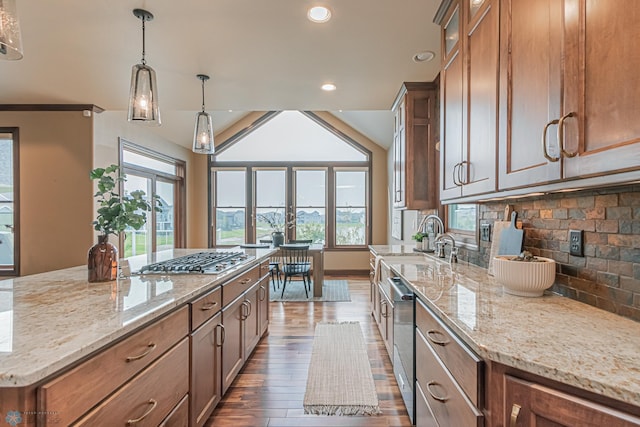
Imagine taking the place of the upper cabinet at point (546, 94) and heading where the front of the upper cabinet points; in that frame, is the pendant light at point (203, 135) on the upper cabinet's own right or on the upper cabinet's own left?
on the upper cabinet's own right

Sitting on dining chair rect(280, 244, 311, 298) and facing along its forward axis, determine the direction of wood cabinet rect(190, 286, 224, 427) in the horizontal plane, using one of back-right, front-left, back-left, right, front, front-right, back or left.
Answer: back

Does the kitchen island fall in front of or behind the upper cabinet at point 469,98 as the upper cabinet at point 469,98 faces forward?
in front

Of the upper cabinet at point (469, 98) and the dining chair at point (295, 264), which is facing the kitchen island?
the upper cabinet

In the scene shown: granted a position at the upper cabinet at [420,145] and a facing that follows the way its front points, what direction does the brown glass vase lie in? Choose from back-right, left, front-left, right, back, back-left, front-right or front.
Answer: front-left

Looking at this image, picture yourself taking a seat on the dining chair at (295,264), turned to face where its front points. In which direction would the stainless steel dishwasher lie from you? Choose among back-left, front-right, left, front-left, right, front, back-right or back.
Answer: back

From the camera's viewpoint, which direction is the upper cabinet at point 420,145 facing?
to the viewer's left

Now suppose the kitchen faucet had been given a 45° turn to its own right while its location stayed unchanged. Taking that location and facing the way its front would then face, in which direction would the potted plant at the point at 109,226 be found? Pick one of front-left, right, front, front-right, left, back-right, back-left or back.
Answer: left

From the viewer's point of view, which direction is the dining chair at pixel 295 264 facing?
away from the camera

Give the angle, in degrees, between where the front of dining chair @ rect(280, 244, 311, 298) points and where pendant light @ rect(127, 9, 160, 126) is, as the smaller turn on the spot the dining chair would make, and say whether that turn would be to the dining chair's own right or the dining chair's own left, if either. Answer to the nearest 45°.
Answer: approximately 180°

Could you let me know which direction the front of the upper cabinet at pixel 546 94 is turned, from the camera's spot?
facing the viewer and to the left of the viewer
